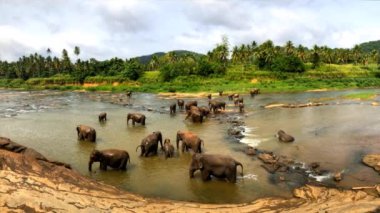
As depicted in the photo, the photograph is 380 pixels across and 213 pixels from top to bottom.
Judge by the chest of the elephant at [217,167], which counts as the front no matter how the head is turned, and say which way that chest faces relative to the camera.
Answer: to the viewer's left

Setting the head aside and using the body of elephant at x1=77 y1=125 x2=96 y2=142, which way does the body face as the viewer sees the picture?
to the viewer's left

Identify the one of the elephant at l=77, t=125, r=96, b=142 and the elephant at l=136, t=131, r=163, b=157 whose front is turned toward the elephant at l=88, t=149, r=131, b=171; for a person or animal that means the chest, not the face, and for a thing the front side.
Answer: the elephant at l=136, t=131, r=163, b=157

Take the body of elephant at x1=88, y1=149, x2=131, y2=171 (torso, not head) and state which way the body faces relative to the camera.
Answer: to the viewer's left

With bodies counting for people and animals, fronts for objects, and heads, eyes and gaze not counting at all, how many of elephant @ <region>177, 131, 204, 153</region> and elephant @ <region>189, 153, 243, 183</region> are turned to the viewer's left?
2

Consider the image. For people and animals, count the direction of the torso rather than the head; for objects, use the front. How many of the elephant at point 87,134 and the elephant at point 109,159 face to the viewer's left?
2

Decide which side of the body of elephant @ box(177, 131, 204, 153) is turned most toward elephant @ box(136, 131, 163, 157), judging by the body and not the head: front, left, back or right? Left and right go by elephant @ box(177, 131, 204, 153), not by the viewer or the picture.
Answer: front

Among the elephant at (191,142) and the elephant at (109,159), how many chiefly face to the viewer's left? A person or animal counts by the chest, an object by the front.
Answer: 2

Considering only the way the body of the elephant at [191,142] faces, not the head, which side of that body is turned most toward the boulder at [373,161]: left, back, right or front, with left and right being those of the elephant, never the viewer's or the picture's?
back
